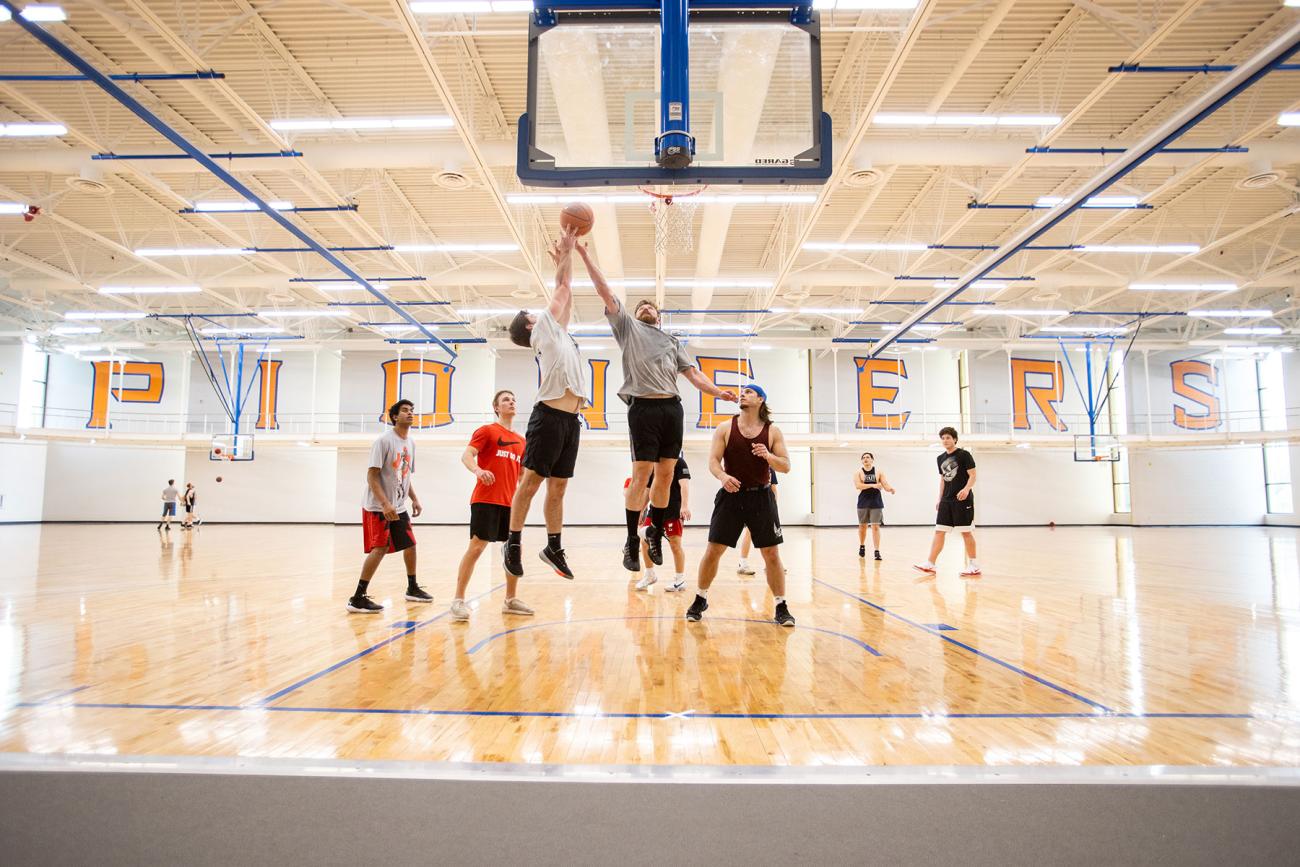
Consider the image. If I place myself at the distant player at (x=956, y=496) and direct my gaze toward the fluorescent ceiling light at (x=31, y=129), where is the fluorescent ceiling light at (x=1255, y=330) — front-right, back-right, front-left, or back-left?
back-right

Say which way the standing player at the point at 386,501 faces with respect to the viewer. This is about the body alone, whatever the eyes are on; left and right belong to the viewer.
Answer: facing the viewer and to the right of the viewer

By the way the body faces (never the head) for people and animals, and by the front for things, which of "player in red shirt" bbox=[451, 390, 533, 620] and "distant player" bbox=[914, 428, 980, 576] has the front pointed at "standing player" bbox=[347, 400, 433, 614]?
"distant player" bbox=[914, 428, 980, 576]

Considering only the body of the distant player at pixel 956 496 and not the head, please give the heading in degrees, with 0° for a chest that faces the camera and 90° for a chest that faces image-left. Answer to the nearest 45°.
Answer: approximately 45°

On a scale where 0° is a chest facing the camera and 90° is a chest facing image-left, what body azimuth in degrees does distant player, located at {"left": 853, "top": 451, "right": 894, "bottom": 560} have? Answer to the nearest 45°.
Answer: approximately 0°

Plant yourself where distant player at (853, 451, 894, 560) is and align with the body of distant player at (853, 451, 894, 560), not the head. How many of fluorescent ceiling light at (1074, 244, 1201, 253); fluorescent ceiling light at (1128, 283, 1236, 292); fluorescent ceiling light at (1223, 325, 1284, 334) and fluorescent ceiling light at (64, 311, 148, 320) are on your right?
1

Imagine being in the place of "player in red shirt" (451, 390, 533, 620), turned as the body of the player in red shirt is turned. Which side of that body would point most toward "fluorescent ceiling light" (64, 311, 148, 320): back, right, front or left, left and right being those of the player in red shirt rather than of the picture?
back

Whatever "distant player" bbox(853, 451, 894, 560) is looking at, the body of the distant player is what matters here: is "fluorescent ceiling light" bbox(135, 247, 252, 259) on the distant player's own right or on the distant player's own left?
on the distant player's own right
